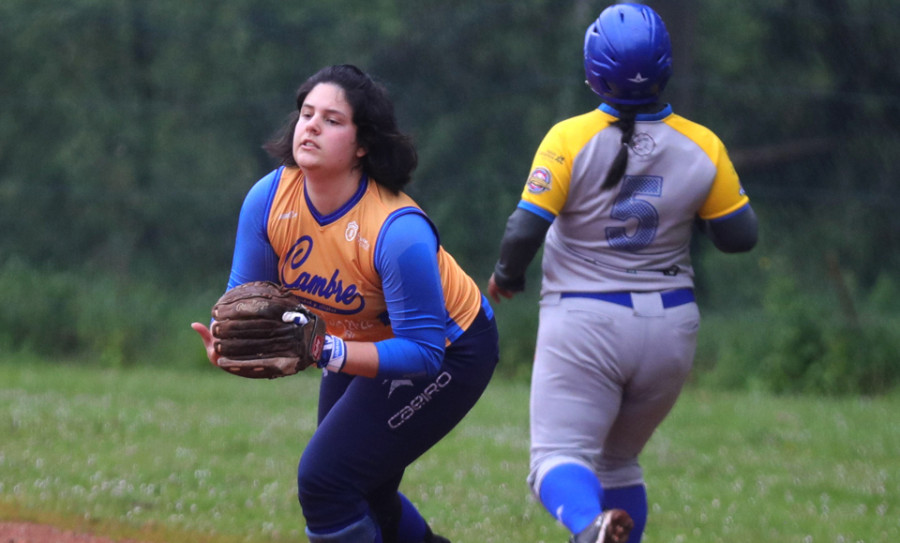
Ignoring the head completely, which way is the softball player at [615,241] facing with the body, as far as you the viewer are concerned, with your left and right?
facing away from the viewer

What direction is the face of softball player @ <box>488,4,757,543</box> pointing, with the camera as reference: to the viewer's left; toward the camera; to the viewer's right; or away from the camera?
away from the camera

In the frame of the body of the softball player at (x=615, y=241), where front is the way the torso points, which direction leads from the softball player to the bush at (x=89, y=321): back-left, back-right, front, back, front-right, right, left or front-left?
front-left

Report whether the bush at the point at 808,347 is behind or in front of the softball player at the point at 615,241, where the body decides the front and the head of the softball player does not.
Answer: in front

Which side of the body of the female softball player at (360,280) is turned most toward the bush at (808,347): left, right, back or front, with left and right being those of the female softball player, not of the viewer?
back

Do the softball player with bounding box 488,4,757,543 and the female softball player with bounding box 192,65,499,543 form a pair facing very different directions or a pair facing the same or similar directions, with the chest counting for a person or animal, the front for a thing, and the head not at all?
very different directions

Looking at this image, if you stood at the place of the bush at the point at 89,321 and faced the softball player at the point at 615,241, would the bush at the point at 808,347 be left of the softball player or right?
left

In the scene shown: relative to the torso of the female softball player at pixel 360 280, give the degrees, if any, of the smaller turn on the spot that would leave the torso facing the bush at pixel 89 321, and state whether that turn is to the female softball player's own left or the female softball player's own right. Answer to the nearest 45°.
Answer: approximately 135° to the female softball player's own right

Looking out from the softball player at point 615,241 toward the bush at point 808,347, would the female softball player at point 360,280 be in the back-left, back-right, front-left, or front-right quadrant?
back-left

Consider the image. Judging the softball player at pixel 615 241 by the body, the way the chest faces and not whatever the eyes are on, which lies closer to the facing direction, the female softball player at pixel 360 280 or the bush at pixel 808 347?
the bush

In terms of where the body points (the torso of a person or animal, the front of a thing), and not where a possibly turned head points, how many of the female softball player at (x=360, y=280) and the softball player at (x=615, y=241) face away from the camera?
1

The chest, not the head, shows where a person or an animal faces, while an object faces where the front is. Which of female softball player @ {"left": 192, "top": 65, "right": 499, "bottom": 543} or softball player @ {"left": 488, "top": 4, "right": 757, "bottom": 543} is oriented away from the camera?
the softball player
